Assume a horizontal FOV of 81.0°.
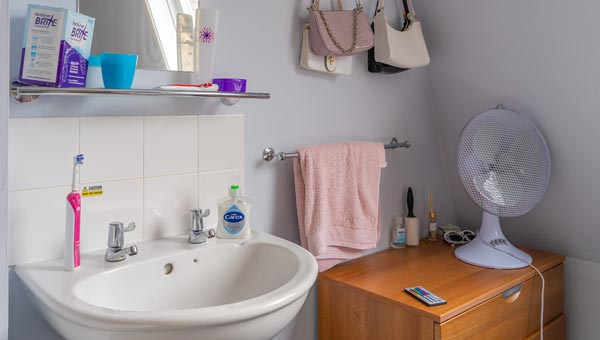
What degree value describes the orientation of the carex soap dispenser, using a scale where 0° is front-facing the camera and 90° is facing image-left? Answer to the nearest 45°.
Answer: approximately 0°

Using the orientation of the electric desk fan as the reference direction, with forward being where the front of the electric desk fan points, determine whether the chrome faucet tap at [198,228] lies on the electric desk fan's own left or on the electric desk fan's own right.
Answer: on the electric desk fan's own right
